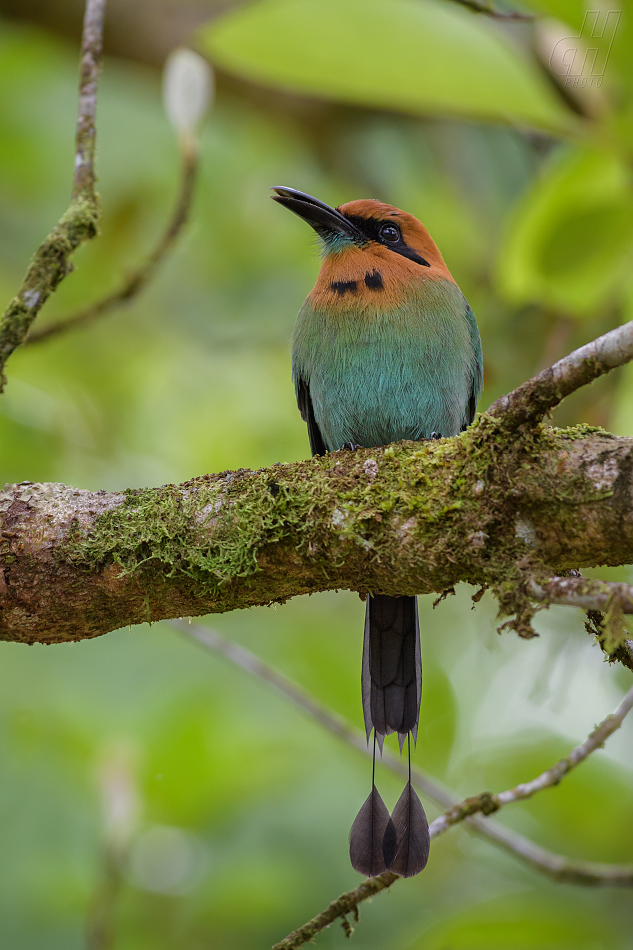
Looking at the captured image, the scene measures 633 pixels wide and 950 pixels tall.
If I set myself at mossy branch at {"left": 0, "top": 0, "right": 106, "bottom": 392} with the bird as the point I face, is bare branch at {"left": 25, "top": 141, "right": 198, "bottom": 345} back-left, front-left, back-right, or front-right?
front-left

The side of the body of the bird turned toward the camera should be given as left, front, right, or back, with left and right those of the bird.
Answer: front
